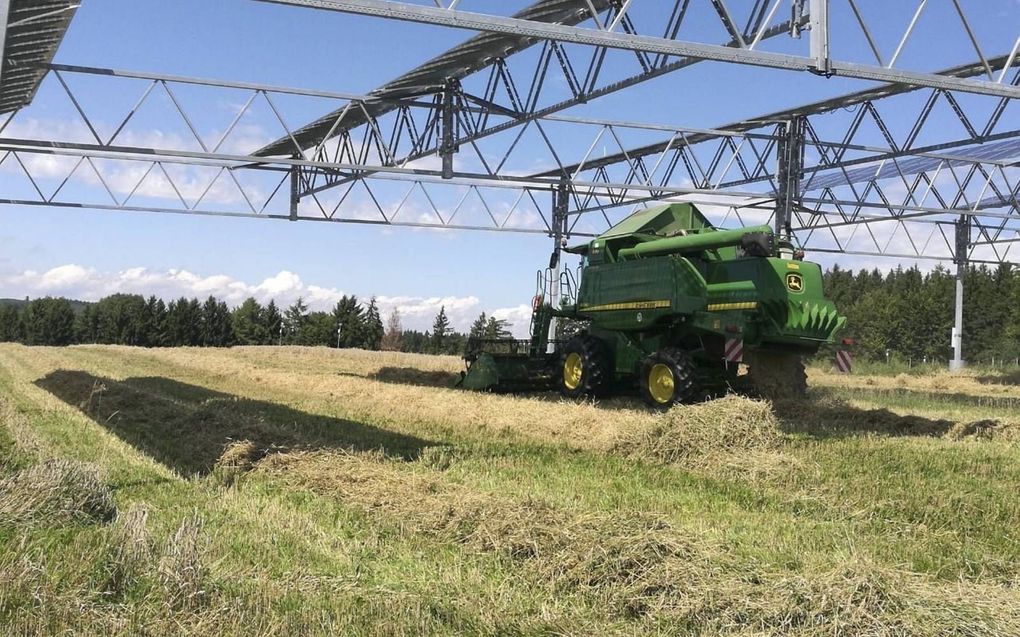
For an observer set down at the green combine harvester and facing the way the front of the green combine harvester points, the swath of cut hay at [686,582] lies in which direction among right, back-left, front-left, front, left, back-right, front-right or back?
back-left

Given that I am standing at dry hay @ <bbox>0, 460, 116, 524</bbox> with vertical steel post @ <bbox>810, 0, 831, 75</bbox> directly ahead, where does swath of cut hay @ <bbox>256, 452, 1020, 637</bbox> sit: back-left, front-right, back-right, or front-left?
front-right

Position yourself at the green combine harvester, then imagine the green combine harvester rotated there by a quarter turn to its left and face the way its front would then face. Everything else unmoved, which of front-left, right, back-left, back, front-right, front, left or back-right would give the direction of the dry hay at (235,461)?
front

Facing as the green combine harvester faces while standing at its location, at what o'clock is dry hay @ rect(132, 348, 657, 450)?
The dry hay is roughly at 10 o'clock from the green combine harvester.

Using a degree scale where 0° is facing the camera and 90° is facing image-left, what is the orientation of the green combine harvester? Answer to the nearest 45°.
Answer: approximately 135°

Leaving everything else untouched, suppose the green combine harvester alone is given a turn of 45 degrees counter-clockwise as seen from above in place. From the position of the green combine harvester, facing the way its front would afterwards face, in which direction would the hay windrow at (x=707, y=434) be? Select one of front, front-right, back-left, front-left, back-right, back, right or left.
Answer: left

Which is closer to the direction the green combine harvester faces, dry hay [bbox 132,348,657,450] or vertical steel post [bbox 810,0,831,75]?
the dry hay

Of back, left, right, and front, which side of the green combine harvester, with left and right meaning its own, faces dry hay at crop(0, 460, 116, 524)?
left

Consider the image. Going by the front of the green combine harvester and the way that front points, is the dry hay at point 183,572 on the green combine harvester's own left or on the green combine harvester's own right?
on the green combine harvester's own left

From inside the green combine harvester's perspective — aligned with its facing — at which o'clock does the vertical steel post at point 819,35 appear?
The vertical steel post is roughly at 7 o'clock from the green combine harvester.

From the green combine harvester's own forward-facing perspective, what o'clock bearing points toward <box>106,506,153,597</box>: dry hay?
The dry hay is roughly at 8 o'clock from the green combine harvester.
